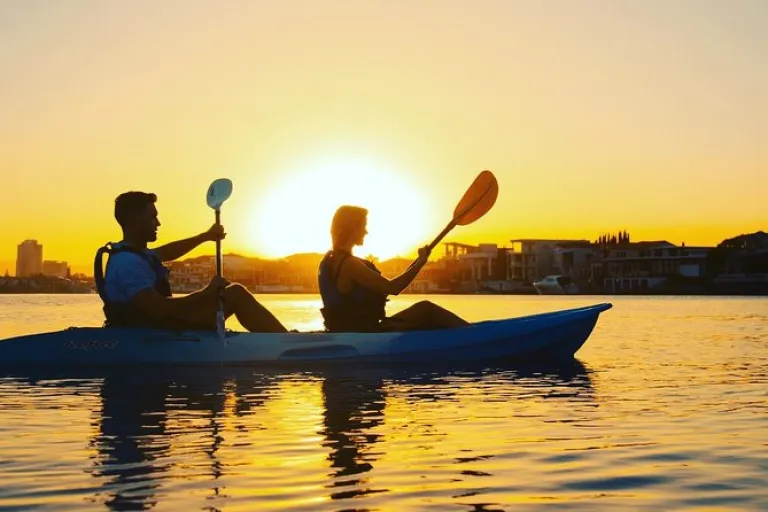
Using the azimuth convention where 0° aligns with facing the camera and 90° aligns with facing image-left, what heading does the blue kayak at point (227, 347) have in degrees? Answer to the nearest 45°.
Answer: approximately 270°

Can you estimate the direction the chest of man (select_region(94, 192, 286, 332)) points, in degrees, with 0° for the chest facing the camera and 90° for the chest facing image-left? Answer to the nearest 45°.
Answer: approximately 270°

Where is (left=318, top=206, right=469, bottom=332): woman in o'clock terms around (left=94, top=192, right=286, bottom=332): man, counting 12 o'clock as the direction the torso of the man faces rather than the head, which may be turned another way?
The woman is roughly at 12 o'clock from the man.

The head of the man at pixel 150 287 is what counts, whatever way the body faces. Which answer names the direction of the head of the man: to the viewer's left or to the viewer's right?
to the viewer's right
